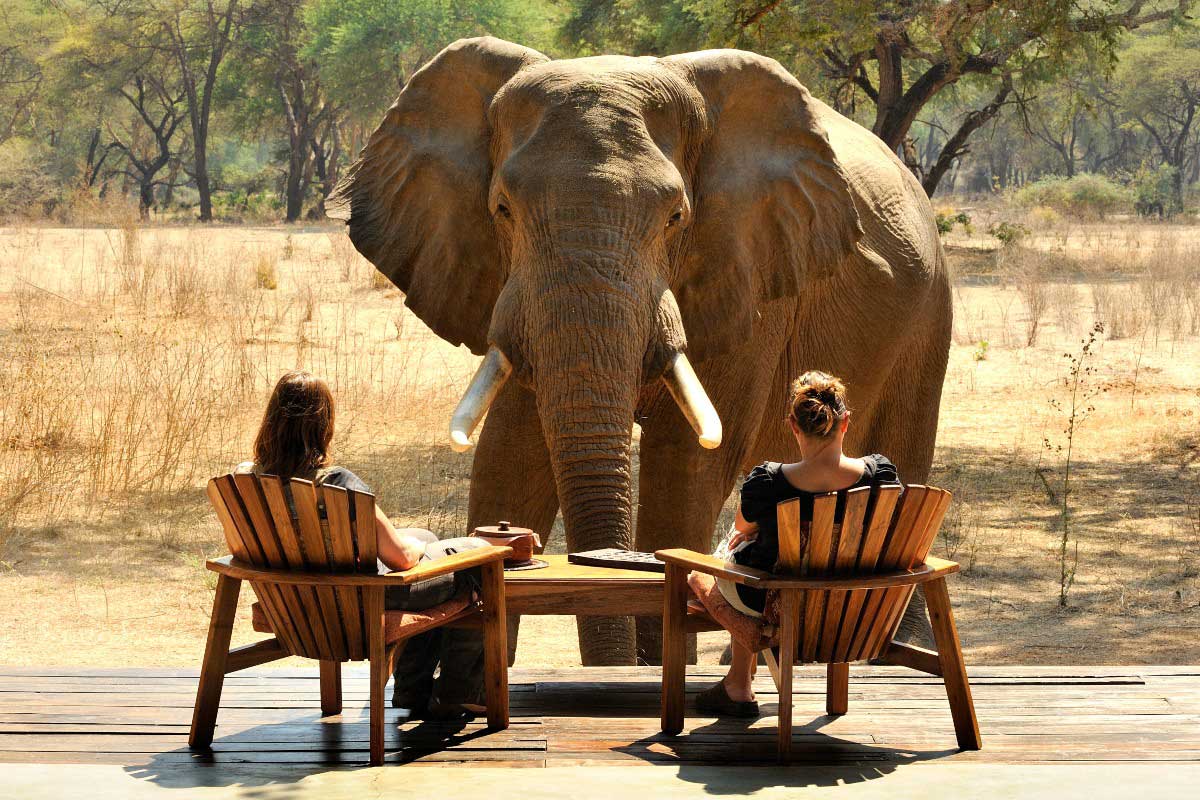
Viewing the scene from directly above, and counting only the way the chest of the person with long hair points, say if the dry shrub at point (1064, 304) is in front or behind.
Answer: in front

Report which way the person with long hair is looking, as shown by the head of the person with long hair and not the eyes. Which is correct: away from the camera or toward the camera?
away from the camera

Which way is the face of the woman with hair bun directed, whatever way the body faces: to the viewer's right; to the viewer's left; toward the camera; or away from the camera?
away from the camera

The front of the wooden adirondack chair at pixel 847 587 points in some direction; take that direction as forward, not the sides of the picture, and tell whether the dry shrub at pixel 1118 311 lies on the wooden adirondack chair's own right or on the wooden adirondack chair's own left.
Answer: on the wooden adirondack chair's own right

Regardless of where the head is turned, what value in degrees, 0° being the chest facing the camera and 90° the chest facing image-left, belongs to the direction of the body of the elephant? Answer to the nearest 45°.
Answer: approximately 45°

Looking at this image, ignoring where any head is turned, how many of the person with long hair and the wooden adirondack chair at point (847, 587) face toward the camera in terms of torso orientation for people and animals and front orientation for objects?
0

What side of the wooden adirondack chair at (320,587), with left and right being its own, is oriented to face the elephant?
front

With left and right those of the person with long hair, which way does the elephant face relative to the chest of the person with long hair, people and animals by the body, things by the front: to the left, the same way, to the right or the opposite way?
the opposite way

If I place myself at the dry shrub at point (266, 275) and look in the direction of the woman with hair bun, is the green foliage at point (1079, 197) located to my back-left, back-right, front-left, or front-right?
back-left

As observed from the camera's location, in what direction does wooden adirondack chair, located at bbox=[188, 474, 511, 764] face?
facing away from the viewer and to the right of the viewer

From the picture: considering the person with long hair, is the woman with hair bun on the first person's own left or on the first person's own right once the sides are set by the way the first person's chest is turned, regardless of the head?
on the first person's own right

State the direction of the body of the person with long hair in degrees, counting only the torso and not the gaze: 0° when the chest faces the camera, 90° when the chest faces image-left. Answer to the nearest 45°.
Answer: approximately 225°
